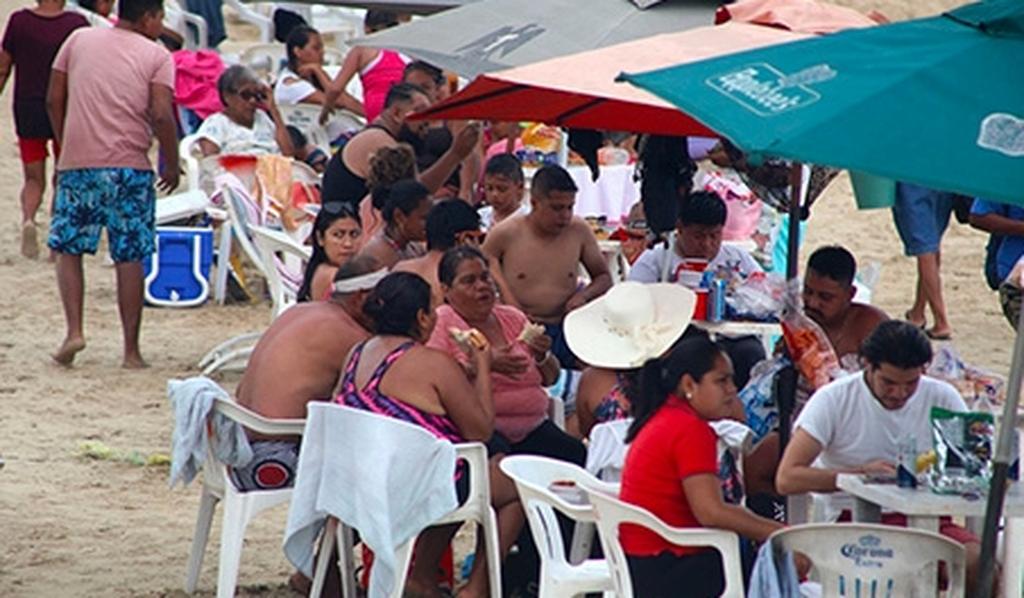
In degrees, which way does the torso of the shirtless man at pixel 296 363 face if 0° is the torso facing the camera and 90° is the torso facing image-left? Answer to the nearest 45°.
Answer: approximately 225°

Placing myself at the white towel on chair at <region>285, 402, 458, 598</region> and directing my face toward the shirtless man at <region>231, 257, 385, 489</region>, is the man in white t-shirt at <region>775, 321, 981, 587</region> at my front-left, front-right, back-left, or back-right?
back-right

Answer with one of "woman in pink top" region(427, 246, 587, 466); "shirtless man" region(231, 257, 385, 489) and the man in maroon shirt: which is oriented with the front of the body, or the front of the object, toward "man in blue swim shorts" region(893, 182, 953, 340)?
the shirtless man

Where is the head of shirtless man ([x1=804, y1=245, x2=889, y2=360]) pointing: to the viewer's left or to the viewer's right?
to the viewer's left

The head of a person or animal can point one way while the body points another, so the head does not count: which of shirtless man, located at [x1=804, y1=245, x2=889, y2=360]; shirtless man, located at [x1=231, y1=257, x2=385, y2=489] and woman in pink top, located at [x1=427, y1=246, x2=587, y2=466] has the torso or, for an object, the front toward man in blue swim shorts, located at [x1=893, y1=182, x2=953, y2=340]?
shirtless man, located at [x1=231, y1=257, x2=385, y2=489]

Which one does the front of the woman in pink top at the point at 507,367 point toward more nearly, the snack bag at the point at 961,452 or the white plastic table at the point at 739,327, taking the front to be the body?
the snack bag

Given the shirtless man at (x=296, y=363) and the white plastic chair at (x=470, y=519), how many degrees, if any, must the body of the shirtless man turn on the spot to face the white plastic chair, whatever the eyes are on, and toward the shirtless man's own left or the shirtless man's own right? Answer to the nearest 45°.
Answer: approximately 90° to the shirtless man's own right

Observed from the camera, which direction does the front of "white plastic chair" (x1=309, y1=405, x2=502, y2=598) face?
facing away from the viewer and to the right of the viewer

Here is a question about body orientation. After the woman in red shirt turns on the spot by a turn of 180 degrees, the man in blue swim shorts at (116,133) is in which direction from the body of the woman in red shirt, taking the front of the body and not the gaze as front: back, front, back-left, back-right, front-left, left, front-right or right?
front-right

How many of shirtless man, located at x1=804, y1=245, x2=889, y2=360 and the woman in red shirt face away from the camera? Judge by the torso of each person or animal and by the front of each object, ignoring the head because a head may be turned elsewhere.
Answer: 0

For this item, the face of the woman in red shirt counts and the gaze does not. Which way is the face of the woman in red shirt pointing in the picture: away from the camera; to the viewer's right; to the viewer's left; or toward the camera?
to the viewer's right

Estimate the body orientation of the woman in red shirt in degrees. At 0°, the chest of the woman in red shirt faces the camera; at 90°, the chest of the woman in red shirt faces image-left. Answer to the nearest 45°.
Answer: approximately 270°

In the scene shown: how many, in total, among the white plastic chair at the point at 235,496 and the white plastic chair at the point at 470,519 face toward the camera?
0
